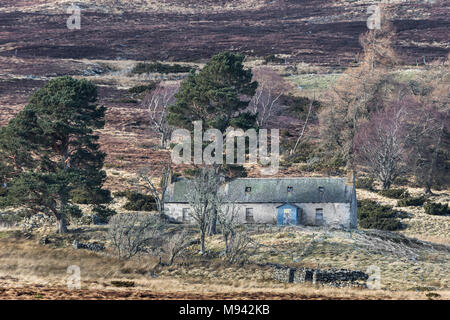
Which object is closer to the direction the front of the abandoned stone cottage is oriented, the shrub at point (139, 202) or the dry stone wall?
the dry stone wall

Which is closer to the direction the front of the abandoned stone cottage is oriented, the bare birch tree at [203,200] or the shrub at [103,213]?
the bare birch tree

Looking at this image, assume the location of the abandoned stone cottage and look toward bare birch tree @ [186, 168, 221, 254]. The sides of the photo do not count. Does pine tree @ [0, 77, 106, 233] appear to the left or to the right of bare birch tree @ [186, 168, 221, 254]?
right

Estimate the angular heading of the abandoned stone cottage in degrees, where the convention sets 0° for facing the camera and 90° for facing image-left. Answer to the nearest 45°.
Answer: approximately 0°

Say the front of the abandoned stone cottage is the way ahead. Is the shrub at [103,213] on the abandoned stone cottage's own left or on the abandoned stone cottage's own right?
on the abandoned stone cottage's own right

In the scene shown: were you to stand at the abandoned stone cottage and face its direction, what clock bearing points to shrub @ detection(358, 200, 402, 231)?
The shrub is roughly at 8 o'clock from the abandoned stone cottage.
